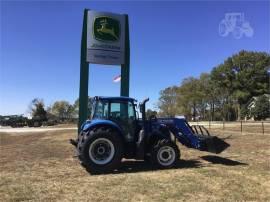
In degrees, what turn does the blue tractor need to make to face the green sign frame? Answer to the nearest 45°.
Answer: approximately 135° to its left

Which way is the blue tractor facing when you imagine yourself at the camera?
facing to the right of the viewer
